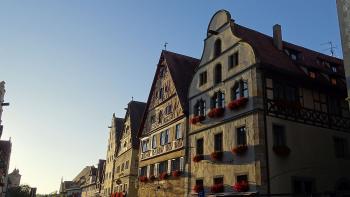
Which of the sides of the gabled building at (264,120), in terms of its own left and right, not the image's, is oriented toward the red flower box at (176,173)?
right

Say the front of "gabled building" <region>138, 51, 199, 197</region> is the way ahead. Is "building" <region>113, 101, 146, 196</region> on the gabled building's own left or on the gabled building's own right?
on the gabled building's own right

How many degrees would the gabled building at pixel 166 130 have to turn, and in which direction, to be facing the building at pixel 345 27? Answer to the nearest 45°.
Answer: approximately 90° to its left

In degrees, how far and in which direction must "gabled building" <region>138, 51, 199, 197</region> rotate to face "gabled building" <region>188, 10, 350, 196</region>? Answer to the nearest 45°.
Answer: approximately 90° to its left

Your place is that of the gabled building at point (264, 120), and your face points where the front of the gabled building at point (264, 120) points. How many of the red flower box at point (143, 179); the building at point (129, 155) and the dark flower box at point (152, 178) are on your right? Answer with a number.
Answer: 3
